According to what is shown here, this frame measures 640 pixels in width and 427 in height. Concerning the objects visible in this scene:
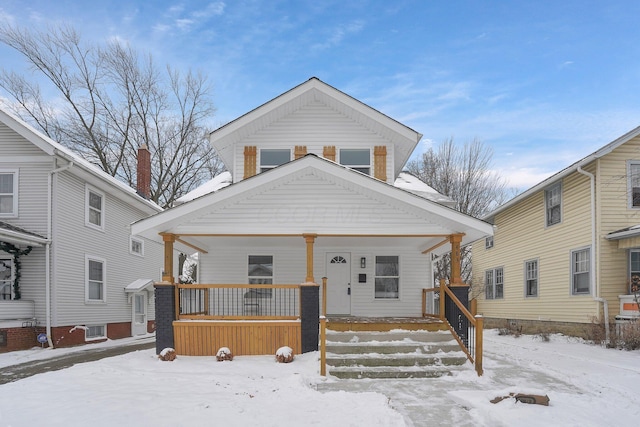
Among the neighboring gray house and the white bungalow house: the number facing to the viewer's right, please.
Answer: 0

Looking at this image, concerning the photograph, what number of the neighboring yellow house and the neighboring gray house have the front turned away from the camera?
0

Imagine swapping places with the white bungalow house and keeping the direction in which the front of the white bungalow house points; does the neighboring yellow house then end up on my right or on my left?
on my left

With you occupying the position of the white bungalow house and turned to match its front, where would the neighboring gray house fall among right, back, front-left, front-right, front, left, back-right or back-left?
right

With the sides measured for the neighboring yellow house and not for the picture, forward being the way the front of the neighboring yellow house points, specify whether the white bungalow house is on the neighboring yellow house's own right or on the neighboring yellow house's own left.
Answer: on the neighboring yellow house's own right

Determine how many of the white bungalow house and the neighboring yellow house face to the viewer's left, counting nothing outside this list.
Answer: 0

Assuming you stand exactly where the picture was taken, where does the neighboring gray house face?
facing the viewer and to the left of the viewer

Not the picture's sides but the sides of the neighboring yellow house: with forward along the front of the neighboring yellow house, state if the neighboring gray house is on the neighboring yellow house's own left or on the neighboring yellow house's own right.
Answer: on the neighboring yellow house's own right

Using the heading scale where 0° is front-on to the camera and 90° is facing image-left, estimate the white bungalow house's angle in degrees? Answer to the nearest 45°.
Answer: approximately 0°
